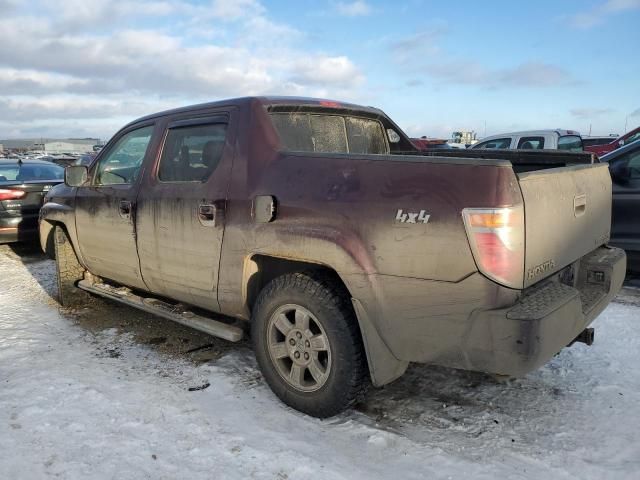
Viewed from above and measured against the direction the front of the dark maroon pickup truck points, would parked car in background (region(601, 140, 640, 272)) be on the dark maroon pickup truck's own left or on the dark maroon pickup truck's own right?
on the dark maroon pickup truck's own right

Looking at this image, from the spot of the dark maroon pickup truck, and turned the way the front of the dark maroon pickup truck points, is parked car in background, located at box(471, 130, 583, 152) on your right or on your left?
on your right

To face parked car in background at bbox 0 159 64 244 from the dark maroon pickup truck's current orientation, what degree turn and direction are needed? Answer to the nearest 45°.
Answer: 0° — it already faces it

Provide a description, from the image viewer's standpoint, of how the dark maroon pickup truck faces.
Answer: facing away from the viewer and to the left of the viewer

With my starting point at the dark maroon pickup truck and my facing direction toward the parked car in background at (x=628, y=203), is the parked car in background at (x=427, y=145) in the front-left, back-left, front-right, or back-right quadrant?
front-left

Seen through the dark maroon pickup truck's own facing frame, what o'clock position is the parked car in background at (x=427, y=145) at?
The parked car in background is roughly at 2 o'clock from the dark maroon pickup truck.

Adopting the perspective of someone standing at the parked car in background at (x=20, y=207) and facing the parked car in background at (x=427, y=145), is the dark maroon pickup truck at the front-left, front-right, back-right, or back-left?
front-right
